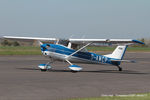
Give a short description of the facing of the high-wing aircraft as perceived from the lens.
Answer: facing the viewer and to the left of the viewer
